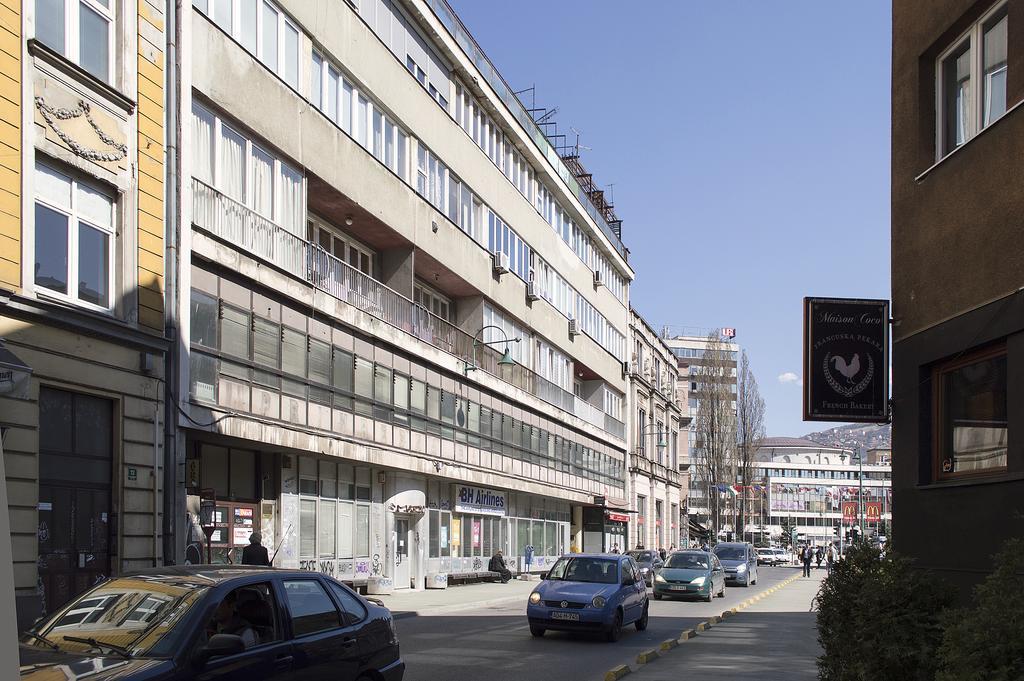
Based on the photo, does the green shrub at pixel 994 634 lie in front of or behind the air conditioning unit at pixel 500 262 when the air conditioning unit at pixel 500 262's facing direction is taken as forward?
in front

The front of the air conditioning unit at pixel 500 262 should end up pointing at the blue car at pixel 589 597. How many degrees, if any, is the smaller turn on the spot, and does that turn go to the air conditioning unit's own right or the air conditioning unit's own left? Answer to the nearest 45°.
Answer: approximately 45° to the air conditioning unit's own right

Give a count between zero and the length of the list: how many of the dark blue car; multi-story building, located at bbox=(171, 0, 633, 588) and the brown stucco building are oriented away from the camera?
0

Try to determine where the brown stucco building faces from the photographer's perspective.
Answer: facing the viewer and to the left of the viewer

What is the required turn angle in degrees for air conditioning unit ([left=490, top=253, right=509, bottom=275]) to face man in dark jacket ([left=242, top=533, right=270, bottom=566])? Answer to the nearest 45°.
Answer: approximately 45° to its right

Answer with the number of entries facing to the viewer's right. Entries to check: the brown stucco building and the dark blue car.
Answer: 0

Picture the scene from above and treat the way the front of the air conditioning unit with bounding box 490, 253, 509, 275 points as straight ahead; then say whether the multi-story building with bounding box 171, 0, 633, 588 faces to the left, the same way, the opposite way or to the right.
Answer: the same way

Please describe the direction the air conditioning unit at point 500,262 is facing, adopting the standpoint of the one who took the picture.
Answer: facing the viewer and to the right of the viewer

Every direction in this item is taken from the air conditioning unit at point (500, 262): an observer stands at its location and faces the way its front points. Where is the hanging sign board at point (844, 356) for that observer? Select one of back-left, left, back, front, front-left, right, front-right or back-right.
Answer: front-right

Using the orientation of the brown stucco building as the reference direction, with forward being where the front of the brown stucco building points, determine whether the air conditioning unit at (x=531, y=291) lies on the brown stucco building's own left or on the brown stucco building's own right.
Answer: on the brown stucco building's own right

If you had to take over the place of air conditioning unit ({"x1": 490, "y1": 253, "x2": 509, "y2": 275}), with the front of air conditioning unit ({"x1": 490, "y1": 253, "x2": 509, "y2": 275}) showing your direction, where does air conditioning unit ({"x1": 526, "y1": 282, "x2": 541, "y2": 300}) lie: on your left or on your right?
on your left

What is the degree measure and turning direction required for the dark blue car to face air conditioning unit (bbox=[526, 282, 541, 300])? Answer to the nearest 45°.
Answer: approximately 135° to its right

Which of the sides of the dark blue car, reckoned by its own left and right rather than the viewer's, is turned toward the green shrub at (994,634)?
left

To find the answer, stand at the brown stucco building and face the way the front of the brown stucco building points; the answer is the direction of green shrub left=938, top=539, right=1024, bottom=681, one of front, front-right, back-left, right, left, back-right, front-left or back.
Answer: front-left
